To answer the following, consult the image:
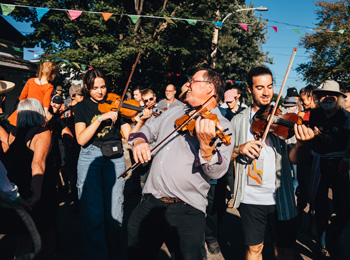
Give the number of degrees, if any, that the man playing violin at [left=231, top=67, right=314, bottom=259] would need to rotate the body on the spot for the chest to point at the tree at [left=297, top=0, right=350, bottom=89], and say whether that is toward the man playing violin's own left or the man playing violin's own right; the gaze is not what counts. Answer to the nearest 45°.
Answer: approximately 180°

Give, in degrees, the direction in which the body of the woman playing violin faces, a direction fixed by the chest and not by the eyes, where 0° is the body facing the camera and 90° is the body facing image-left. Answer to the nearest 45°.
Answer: approximately 315°

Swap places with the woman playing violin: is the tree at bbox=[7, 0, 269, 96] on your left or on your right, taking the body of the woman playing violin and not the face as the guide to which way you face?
on your left

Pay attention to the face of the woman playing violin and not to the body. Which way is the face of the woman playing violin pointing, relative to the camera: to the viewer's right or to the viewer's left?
to the viewer's right

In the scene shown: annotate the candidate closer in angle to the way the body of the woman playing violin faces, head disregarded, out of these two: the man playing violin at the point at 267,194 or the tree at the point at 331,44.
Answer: the man playing violin

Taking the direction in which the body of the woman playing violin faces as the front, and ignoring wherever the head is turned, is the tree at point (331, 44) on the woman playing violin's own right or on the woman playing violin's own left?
on the woman playing violin's own left

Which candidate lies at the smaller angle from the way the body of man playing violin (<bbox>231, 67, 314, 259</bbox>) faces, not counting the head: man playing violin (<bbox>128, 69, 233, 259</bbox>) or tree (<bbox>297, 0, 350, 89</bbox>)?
the man playing violin

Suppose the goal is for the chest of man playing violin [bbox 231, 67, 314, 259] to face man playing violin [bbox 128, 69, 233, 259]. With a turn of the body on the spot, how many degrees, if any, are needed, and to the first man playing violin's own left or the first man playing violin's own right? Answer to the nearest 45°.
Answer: approximately 45° to the first man playing violin's own right

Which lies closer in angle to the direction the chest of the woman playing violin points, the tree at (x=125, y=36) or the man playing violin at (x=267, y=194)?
the man playing violin

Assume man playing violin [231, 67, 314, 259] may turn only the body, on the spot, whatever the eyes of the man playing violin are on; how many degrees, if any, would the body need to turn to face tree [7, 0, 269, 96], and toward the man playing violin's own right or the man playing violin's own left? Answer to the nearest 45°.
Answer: approximately 135° to the man playing violin's own right
